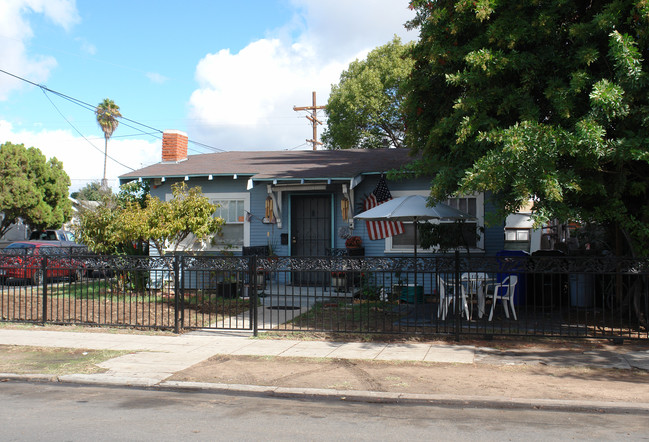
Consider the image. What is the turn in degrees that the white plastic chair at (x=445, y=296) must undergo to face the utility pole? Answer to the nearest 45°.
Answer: approximately 90° to its left

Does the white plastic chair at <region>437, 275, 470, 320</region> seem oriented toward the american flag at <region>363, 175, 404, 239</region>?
no

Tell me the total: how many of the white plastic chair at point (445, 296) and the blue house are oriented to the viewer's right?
1

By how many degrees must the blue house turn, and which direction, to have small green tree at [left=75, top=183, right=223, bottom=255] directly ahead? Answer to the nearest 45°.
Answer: approximately 45° to its right

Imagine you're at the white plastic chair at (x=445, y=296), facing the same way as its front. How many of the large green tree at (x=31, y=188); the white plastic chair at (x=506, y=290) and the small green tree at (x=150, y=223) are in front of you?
1

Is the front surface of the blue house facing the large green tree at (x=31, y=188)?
no

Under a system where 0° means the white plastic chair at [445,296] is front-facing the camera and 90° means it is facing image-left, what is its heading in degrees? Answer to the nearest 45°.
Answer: approximately 270°

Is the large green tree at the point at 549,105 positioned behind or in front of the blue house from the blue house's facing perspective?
in front

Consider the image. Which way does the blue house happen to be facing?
toward the camera

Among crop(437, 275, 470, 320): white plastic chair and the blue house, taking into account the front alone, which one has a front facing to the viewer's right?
the white plastic chair

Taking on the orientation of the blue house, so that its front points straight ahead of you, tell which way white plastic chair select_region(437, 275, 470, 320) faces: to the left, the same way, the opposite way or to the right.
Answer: to the left

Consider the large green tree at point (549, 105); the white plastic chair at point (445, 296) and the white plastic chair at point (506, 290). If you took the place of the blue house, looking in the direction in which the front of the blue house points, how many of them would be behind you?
0

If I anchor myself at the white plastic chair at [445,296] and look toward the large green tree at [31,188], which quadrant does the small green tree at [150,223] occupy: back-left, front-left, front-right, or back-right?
front-left

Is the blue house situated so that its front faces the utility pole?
no

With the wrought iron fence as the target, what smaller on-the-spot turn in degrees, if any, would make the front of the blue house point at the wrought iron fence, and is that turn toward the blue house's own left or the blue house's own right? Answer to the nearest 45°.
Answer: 0° — it already faces it
